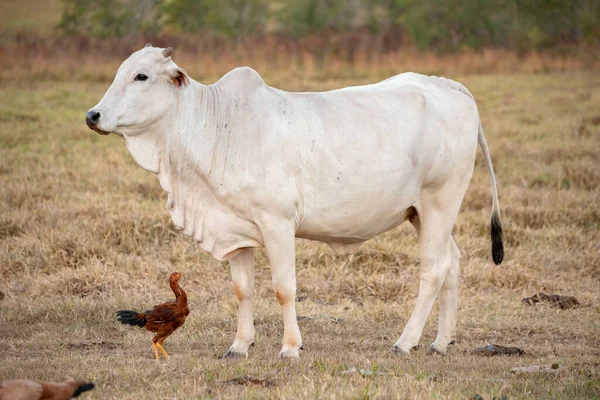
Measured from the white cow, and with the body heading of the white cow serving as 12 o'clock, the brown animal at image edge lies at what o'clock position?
The brown animal at image edge is roughly at 10 o'clock from the white cow.

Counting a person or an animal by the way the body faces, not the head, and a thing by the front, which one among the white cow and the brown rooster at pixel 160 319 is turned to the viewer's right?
the brown rooster

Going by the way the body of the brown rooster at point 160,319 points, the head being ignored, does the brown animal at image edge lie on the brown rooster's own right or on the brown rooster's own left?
on the brown rooster's own right

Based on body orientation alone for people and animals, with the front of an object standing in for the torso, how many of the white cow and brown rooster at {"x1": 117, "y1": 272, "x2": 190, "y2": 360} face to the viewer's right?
1

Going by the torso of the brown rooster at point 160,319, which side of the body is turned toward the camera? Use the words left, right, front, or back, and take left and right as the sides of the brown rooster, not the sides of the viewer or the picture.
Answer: right

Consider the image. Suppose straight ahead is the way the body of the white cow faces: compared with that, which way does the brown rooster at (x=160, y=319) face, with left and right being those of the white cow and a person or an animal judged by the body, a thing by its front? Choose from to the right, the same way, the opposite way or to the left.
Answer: the opposite way

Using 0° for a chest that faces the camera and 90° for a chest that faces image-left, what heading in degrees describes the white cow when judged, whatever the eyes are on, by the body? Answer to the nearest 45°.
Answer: approximately 90°

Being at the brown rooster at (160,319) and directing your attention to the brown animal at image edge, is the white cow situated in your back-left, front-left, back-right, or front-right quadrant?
back-left
